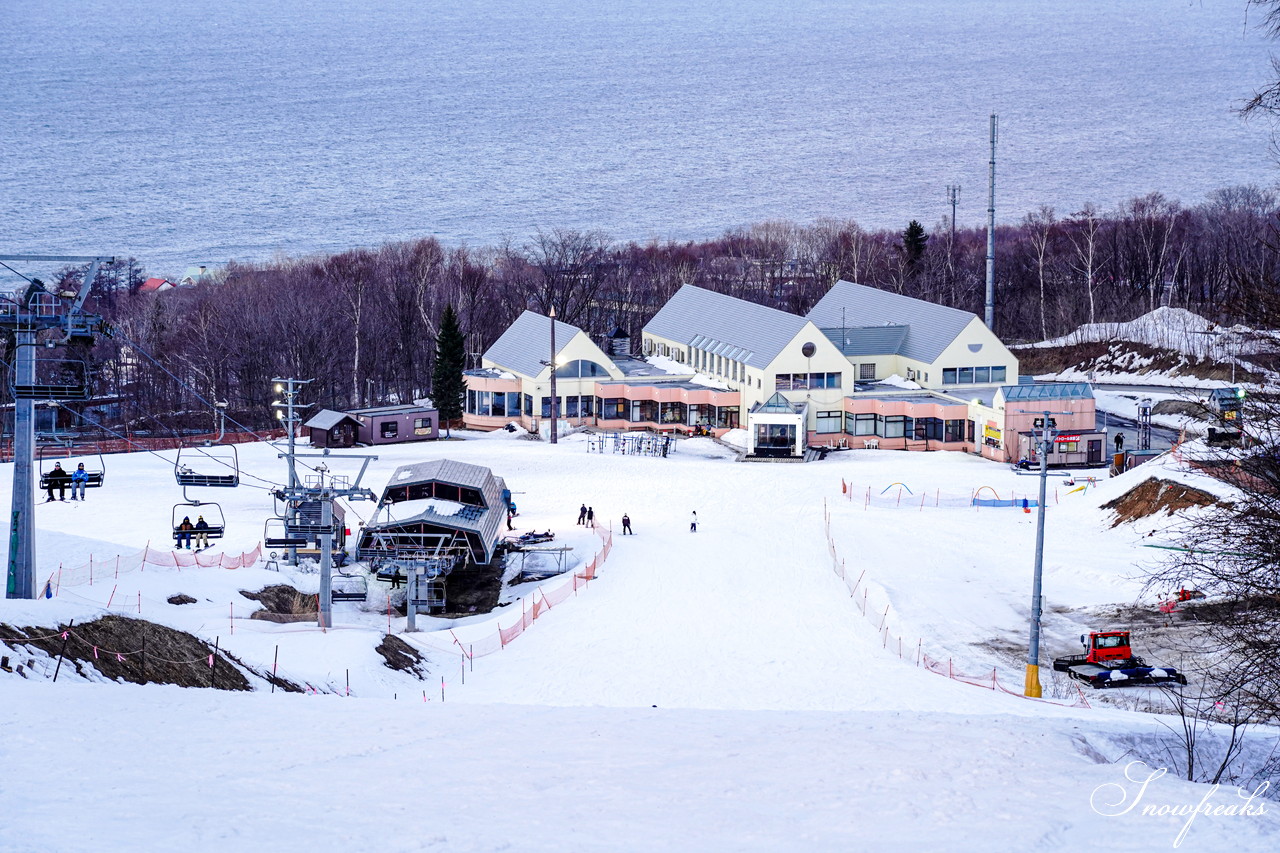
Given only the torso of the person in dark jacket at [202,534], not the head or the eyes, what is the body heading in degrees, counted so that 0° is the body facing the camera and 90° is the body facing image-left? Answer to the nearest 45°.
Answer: approximately 0°

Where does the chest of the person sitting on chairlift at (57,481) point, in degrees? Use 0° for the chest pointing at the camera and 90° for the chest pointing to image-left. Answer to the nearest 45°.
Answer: approximately 0°

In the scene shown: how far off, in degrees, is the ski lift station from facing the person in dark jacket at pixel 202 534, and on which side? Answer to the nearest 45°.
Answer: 0° — it already faces them

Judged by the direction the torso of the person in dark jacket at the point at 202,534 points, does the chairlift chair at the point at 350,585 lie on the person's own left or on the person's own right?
on the person's own left

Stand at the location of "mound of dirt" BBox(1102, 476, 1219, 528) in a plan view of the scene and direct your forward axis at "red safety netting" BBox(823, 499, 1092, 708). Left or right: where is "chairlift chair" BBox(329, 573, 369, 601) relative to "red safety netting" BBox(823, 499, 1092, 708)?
right
